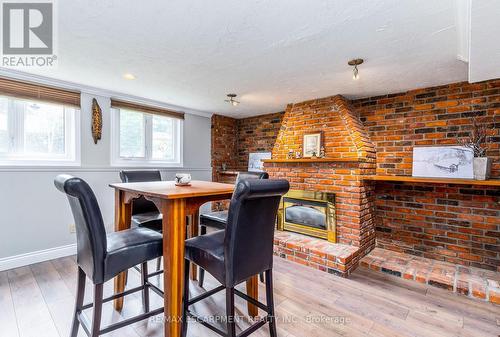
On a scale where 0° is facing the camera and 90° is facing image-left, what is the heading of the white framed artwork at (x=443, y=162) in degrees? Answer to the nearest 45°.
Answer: approximately 0°

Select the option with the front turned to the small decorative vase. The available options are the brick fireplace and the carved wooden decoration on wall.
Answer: the carved wooden decoration on wall

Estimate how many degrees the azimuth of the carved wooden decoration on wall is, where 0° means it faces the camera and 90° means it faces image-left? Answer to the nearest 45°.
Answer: approximately 315°

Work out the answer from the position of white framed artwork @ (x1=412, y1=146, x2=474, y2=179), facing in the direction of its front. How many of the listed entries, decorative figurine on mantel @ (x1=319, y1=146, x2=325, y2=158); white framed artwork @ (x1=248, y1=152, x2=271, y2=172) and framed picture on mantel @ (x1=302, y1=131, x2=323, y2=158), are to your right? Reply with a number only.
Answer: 3

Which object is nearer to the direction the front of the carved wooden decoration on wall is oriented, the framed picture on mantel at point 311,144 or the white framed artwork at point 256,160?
the framed picture on mantel

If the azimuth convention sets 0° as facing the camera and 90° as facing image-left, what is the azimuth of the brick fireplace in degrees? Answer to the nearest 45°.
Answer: approximately 45°

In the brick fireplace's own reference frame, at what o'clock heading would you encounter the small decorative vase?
The small decorative vase is roughly at 8 o'clock from the brick fireplace.

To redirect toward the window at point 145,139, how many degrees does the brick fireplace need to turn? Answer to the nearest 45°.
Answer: approximately 45° to its right

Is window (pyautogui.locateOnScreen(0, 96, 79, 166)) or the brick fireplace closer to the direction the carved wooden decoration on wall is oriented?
the brick fireplace
